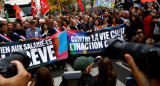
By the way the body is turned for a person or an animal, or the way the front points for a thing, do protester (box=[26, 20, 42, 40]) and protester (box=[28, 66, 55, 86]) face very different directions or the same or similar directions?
very different directions

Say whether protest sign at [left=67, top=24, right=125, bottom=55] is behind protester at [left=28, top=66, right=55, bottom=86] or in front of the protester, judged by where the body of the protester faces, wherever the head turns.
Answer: in front

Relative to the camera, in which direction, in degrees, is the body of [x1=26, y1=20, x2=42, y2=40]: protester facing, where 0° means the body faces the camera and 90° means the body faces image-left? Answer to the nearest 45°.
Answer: approximately 0°

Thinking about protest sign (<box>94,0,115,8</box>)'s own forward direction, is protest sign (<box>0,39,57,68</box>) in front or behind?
in front

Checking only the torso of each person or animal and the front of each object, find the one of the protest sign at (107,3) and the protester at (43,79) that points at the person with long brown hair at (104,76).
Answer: the protest sign

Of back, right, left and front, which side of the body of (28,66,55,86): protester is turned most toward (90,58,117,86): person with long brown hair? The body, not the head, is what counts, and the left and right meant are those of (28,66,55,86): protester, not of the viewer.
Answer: right

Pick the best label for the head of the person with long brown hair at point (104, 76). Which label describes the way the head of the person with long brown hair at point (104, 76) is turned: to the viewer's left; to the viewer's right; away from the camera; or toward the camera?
away from the camera

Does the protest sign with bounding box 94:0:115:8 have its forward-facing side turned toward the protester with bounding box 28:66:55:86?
yes

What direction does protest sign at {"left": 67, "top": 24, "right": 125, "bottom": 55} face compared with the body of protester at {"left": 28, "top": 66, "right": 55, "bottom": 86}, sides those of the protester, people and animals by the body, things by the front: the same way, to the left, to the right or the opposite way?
the opposite way

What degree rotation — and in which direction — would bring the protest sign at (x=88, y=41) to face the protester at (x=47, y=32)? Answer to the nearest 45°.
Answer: approximately 90° to its right

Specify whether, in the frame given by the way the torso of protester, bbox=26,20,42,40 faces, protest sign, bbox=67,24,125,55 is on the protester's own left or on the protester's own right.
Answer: on the protester's own left

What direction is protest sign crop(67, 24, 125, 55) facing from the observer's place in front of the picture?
facing the viewer

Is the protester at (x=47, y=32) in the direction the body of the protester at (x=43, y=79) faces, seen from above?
yes

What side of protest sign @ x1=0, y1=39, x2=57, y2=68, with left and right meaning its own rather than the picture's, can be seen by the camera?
front

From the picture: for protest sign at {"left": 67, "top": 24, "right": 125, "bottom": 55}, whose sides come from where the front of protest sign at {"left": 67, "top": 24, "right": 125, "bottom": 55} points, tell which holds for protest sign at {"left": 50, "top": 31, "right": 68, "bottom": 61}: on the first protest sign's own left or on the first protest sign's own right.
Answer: on the first protest sign's own right

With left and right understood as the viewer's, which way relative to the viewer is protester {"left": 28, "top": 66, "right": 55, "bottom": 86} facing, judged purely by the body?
facing away from the viewer

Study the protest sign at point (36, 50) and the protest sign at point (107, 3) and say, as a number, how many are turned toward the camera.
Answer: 2
